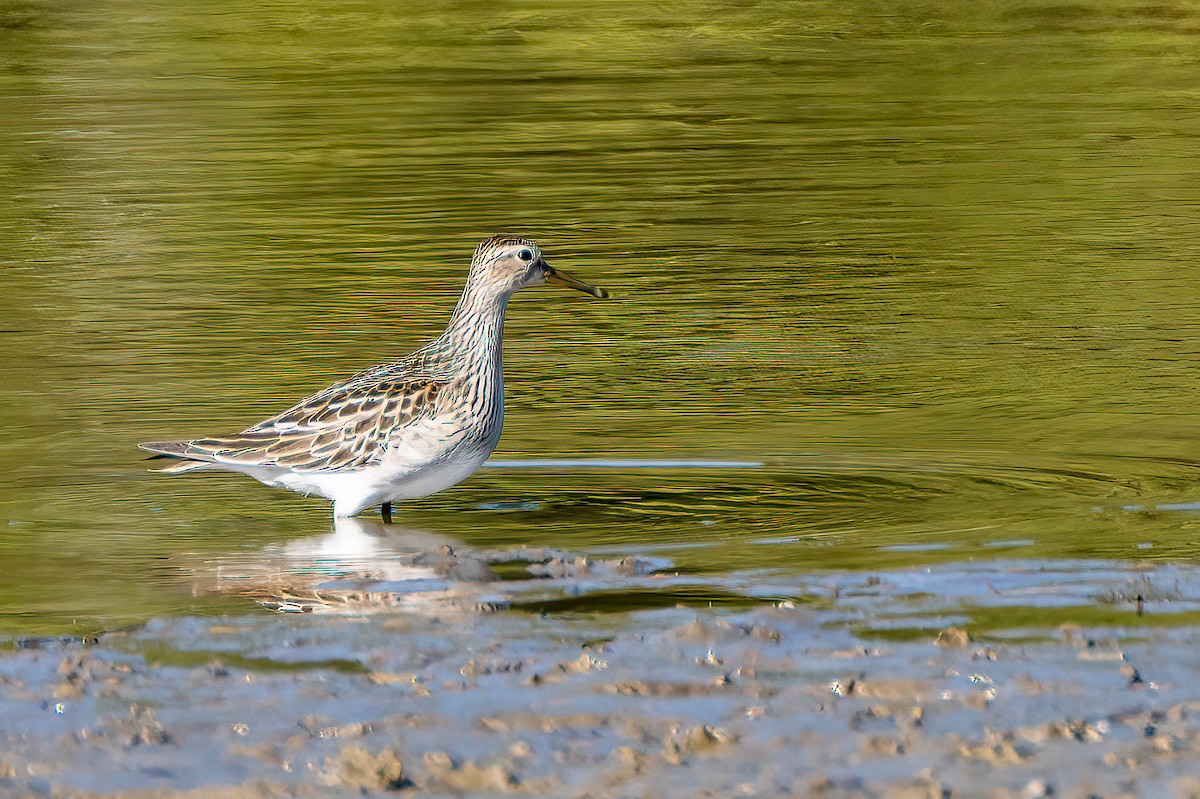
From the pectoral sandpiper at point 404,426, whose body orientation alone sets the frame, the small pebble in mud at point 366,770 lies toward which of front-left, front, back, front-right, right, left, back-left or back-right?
right

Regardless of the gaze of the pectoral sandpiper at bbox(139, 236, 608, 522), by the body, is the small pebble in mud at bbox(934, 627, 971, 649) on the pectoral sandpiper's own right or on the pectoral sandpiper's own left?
on the pectoral sandpiper's own right

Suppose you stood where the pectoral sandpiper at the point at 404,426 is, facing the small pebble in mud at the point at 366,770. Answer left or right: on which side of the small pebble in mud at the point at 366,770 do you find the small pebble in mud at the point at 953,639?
left

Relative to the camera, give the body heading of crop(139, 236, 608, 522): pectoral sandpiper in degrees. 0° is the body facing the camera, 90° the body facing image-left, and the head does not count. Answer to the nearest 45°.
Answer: approximately 270°
